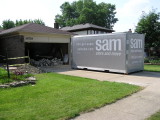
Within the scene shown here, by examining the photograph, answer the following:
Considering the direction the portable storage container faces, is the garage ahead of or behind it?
behind

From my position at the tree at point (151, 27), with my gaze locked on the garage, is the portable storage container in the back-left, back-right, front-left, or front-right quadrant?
front-left

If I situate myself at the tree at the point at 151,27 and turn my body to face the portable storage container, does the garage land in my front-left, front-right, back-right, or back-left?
front-right
